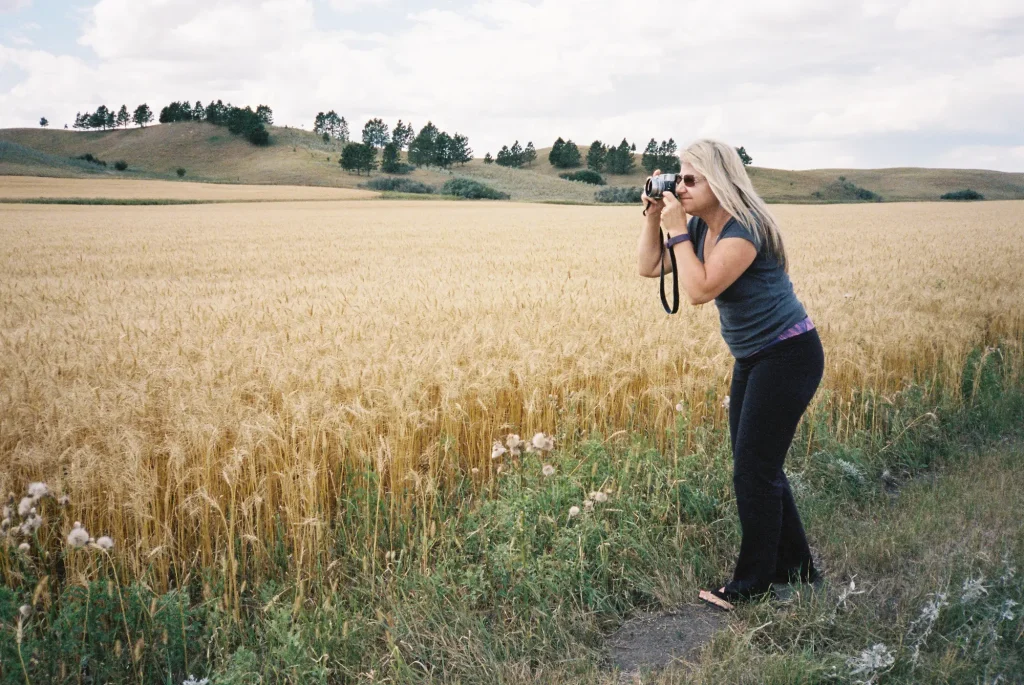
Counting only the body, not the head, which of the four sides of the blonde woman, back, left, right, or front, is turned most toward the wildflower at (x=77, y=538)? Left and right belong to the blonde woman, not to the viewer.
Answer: front

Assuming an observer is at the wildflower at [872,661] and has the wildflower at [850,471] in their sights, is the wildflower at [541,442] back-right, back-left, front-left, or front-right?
front-left

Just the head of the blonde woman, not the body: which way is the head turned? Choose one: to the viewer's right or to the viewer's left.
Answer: to the viewer's left

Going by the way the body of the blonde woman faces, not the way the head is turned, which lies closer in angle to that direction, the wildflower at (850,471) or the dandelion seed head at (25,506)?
the dandelion seed head

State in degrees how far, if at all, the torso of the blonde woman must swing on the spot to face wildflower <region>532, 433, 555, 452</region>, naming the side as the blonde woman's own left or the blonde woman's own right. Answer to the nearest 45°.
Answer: approximately 45° to the blonde woman's own right

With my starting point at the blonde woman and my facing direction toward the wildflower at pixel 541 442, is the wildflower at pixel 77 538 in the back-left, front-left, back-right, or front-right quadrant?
front-left

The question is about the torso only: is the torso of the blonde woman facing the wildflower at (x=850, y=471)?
no

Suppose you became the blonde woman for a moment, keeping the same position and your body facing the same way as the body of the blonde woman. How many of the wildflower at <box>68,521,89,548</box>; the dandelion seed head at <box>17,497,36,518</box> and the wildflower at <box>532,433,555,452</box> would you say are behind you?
0

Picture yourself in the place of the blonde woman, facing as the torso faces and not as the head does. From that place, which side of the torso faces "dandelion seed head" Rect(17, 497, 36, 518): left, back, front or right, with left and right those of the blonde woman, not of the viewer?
front

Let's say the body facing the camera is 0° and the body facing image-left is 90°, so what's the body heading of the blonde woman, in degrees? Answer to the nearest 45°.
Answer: approximately 90°
